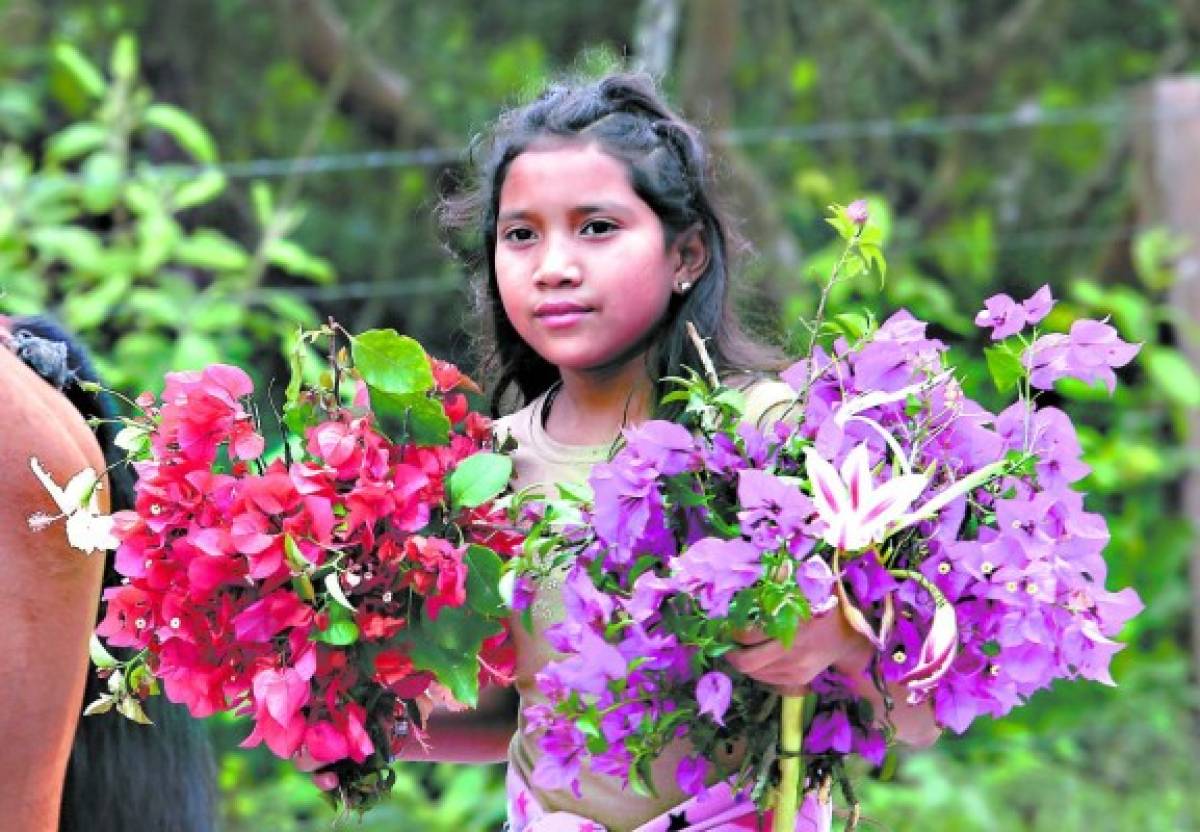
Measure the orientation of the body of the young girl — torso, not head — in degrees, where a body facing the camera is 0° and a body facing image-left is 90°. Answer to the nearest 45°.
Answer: approximately 45°

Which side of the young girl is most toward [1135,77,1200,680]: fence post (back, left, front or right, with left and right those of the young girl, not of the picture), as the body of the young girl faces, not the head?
back
